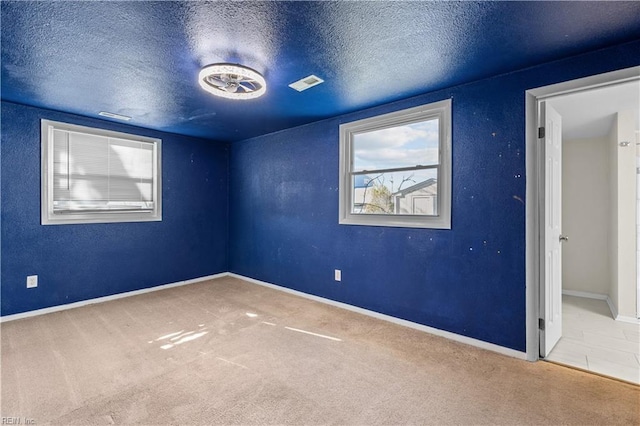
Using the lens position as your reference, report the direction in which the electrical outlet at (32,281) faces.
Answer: facing the viewer

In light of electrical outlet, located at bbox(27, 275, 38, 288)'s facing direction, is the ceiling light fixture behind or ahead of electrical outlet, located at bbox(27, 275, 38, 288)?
ahead

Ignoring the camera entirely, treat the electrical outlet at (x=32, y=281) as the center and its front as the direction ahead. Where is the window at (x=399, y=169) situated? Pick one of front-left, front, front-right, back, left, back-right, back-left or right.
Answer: front-left

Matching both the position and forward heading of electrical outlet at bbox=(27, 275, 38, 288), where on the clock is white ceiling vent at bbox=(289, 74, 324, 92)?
The white ceiling vent is roughly at 11 o'clock from the electrical outlet.

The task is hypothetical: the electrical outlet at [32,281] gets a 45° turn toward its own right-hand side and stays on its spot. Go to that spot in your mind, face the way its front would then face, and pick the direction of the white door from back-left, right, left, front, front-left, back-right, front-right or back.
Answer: left
